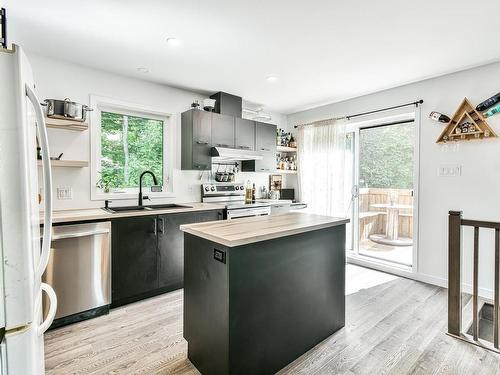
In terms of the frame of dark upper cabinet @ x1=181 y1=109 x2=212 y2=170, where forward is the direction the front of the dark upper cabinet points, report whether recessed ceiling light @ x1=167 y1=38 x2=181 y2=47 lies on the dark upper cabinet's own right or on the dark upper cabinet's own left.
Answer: on the dark upper cabinet's own right

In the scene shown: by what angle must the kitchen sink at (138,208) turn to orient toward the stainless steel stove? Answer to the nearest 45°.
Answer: approximately 45° to its left

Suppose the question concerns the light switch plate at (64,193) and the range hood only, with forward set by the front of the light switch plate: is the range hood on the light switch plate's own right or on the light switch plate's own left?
on the light switch plate's own left

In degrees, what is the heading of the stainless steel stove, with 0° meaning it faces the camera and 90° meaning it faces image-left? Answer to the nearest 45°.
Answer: approximately 315°
